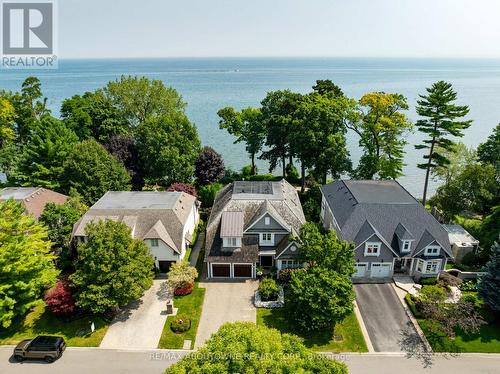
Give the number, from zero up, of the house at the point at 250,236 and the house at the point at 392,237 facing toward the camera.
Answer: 2

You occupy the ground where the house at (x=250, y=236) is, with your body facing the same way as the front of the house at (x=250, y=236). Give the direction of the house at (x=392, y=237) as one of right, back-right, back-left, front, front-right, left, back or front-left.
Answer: left

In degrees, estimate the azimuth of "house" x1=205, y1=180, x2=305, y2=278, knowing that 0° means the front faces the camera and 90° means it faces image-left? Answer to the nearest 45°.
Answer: approximately 0°

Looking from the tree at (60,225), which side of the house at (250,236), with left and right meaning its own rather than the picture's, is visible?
right

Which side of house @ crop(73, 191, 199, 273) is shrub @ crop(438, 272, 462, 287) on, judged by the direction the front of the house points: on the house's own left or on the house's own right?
on the house's own left

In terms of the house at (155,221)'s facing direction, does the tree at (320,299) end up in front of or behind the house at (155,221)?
in front

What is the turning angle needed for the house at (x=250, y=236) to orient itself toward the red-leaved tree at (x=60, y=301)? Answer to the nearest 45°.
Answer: approximately 45° to its right

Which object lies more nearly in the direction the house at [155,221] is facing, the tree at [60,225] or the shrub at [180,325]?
the shrub

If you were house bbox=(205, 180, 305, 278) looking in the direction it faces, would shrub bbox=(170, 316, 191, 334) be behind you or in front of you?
in front
